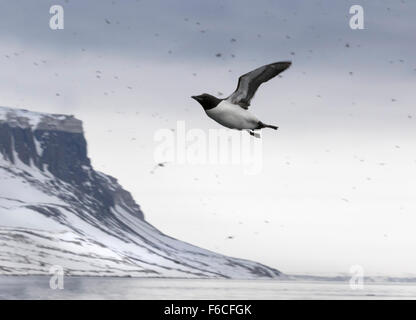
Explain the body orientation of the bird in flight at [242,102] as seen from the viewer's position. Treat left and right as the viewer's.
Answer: facing to the left of the viewer
